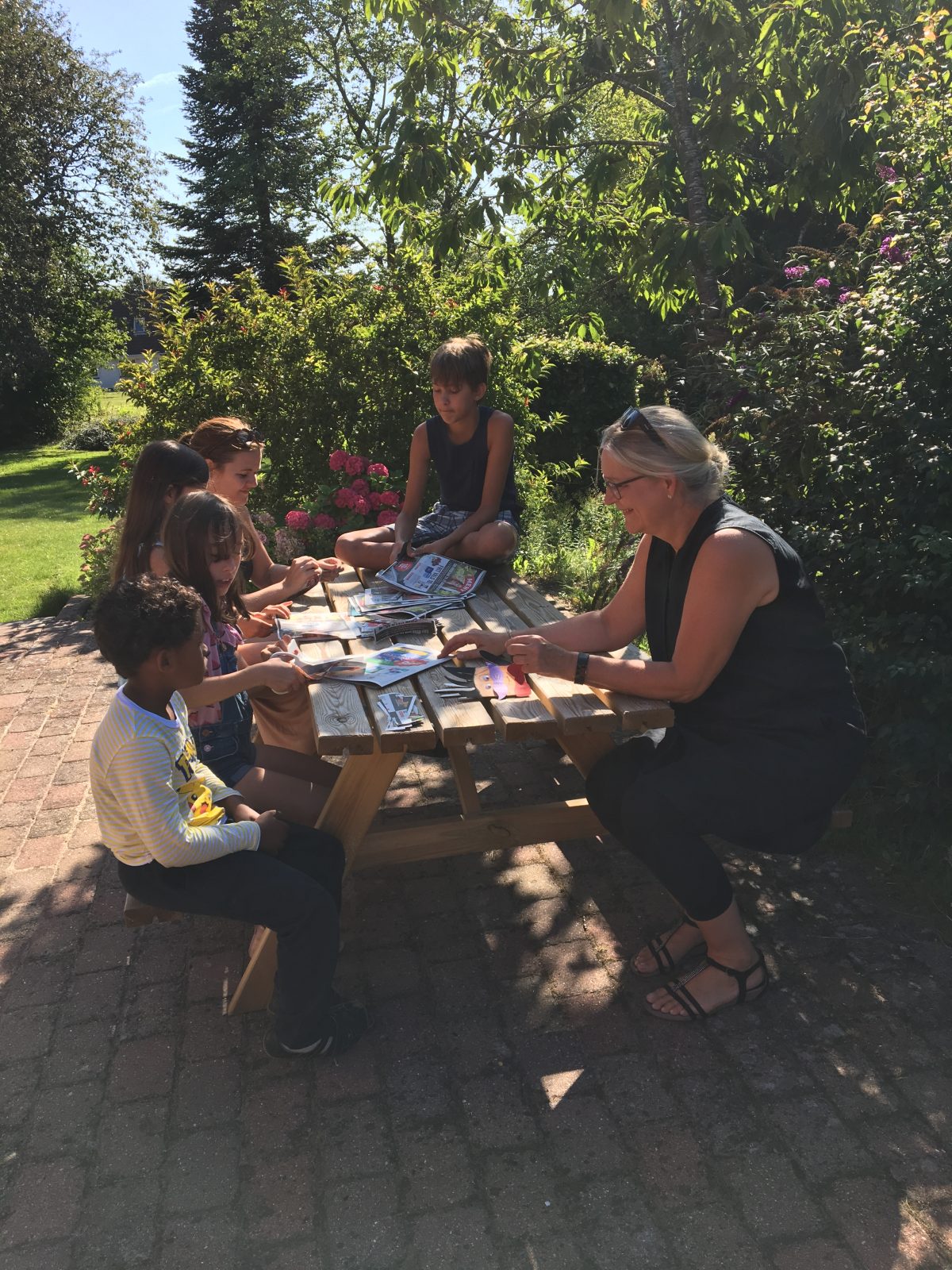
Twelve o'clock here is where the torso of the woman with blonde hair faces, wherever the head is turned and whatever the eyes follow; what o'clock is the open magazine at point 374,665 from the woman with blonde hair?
The open magazine is roughly at 12 o'clock from the woman with blonde hair.

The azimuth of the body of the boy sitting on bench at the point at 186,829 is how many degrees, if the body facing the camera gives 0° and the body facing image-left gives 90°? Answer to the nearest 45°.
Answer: approximately 270°

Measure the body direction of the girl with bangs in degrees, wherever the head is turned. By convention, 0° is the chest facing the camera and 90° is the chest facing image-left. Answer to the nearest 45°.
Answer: approximately 270°

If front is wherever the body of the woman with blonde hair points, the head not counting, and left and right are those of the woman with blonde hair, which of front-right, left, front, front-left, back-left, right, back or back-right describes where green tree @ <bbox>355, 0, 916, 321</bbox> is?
right

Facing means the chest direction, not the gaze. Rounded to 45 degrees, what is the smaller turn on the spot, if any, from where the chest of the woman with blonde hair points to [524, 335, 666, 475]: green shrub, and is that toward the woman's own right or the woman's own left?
approximately 90° to the woman's own right

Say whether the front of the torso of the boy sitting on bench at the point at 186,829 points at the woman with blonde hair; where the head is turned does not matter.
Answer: yes

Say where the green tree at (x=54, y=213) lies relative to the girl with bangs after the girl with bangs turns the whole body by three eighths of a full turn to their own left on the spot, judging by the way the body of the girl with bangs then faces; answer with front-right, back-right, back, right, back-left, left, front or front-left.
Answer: front-right

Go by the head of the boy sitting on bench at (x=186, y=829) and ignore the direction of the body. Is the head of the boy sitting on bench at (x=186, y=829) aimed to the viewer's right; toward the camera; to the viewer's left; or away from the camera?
to the viewer's right

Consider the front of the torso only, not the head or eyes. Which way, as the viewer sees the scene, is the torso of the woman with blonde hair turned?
to the viewer's left

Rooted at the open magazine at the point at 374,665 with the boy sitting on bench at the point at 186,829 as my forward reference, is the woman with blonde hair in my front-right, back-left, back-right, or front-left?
back-left

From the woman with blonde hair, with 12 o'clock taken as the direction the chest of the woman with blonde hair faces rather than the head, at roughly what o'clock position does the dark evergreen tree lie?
The dark evergreen tree is roughly at 2 o'clock from the woman with blonde hair.
